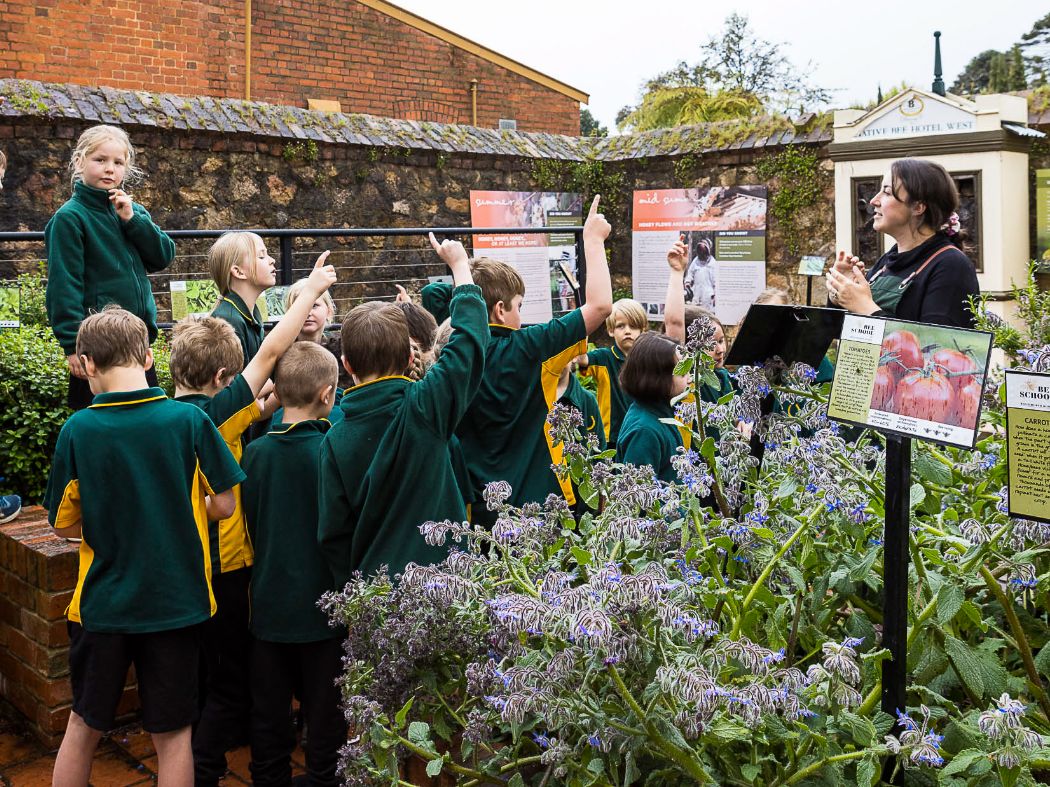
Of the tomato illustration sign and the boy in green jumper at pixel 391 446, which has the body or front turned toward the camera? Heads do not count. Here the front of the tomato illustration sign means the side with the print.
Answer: the tomato illustration sign

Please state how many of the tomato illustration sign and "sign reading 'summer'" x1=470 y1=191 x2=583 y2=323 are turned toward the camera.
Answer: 2

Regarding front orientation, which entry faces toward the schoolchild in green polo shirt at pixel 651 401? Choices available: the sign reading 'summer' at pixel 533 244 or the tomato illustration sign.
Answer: the sign reading 'summer'

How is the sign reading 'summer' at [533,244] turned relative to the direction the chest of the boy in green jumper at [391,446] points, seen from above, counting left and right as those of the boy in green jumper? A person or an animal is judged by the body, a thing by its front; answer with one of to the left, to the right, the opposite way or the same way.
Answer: the opposite way

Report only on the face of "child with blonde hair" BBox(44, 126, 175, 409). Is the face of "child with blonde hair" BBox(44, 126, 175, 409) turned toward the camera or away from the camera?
toward the camera

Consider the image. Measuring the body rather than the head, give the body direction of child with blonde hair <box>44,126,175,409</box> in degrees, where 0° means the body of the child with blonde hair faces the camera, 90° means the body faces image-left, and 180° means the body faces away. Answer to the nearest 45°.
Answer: approximately 315°

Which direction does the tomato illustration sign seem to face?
toward the camera

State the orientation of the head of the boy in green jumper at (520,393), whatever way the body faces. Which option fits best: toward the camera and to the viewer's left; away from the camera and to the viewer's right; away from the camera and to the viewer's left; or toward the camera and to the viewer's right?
away from the camera and to the viewer's right

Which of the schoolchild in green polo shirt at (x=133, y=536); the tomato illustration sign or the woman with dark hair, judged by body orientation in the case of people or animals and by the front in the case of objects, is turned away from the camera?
the schoolchild in green polo shirt

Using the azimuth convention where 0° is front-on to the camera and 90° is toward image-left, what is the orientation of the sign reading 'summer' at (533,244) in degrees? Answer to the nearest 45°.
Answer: approximately 0°

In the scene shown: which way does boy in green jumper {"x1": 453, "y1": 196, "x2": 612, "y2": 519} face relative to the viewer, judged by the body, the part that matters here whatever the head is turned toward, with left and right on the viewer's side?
facing away from the viewer and to the right of the viewer

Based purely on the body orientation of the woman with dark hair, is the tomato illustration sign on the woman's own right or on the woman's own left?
on the woman's own left

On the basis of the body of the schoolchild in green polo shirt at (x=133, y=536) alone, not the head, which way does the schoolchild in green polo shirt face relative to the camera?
away from the camera

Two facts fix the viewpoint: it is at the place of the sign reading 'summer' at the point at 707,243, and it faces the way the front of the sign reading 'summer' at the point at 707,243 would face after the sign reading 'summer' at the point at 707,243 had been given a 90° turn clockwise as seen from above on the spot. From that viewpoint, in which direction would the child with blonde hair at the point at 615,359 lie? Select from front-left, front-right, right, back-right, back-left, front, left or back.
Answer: left
